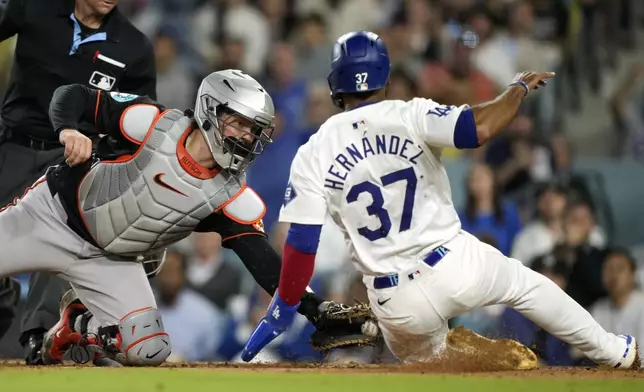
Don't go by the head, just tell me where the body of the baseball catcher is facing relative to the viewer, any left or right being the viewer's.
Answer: facing the viewer and to the right of the viewer
